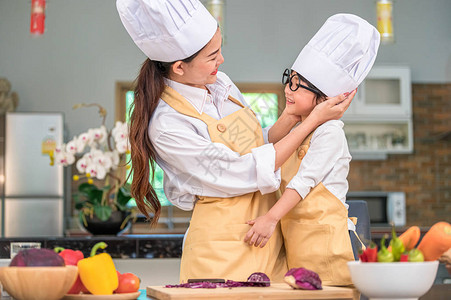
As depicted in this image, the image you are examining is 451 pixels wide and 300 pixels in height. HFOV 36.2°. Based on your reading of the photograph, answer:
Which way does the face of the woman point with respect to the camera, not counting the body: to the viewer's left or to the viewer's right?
to the viewer's right

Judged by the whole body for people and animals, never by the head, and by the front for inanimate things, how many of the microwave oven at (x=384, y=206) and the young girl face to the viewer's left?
1

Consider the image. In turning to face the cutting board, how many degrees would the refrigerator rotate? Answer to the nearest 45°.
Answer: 0° — it already faces it

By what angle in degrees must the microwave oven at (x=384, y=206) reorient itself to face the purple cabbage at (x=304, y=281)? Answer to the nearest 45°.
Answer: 0° — it already faces it

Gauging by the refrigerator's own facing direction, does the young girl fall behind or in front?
in front

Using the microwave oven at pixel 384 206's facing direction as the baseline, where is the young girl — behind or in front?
in front

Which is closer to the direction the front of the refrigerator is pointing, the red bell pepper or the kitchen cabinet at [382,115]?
the red bell pepper

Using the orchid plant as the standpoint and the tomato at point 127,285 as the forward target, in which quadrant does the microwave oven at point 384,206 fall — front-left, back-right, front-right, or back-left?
back-left

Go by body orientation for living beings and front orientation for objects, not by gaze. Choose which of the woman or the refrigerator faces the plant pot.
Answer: the refrigerator

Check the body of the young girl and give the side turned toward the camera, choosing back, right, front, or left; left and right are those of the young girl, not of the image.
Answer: left
